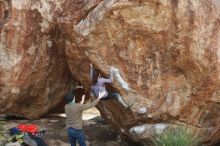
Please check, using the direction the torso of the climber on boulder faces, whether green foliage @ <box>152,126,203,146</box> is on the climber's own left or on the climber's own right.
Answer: on the climber's own right

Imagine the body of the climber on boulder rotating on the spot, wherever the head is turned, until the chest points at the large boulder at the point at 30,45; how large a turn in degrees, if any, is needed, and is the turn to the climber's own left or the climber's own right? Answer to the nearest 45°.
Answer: approximately 90° to the climber's own left

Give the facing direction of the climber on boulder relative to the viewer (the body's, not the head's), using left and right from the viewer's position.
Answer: facing away from the viewer and to the right of the viewer
